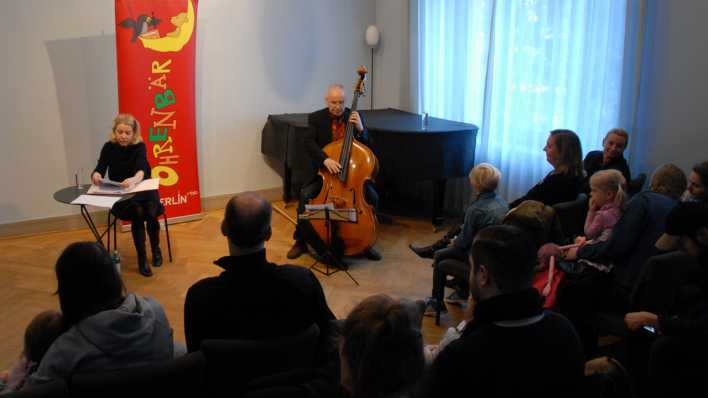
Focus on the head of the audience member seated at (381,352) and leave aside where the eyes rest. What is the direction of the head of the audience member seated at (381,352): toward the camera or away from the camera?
away from the camera

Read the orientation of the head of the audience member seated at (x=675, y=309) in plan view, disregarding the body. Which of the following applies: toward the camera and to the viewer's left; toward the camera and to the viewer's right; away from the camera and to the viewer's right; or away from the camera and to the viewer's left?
away from the camera and to the viewer's left

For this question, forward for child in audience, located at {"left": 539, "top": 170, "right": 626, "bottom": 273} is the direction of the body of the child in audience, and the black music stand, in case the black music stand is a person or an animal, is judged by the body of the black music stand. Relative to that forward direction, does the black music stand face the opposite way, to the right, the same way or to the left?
to the right

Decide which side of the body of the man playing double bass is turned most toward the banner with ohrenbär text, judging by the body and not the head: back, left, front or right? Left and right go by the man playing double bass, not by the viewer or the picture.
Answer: right

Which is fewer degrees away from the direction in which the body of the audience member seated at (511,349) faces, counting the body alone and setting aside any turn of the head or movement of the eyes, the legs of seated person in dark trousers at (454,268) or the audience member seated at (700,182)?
the legs of seated person in dark trousers

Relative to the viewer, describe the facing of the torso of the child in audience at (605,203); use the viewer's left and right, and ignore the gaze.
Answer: facing to the left of the viewer

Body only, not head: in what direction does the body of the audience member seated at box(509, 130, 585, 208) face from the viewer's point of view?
to the viewer's left

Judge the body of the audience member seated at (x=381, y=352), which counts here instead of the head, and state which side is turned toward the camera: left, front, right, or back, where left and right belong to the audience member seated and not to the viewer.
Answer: back

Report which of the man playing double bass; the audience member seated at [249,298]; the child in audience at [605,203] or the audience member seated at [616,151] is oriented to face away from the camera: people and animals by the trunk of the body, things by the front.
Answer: the audience member seated at [249,298]

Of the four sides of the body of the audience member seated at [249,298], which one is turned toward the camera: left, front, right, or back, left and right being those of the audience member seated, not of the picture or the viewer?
back

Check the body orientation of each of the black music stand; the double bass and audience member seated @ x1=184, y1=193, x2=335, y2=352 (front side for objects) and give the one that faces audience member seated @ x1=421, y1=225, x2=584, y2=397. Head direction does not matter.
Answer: the double bass

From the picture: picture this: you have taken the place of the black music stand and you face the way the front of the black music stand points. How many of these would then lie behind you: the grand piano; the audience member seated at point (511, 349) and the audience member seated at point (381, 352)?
2
